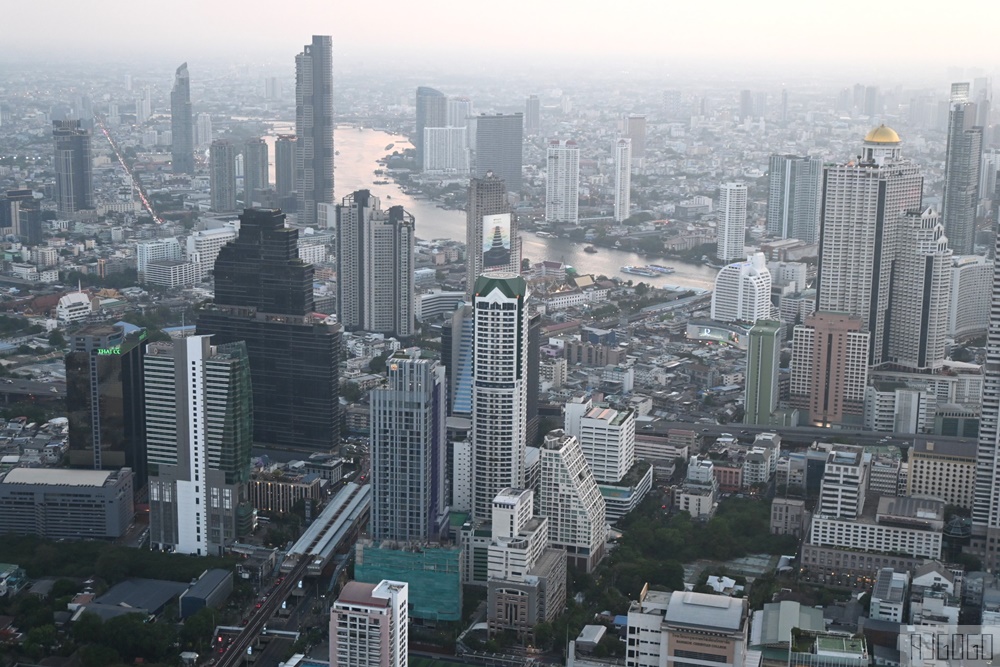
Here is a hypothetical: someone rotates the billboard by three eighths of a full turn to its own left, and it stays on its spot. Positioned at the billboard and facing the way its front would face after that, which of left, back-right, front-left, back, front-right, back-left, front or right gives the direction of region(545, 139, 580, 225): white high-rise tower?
front-left

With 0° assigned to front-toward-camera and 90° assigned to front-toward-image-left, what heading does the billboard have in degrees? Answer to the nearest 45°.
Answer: approximately 0°

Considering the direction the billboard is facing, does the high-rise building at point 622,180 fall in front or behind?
behind

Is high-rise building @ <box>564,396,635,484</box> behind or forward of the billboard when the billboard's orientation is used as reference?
forward

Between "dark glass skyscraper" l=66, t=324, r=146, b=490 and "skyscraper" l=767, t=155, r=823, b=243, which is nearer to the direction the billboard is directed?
the dark glass skyscraper

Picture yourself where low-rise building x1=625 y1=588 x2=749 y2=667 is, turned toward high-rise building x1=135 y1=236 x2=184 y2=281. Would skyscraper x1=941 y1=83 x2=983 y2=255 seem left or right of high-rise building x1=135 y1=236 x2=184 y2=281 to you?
right

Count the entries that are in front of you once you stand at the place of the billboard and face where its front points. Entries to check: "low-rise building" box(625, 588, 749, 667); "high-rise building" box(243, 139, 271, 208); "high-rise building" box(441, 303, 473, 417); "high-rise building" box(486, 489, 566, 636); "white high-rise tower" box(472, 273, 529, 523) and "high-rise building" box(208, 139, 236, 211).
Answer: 4

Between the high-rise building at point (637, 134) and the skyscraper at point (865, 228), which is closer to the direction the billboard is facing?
the skyscraper

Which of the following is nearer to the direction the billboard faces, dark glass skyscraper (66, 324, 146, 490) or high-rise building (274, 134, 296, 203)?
the dark glass skyscraper

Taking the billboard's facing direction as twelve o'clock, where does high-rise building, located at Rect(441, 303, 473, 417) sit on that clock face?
The high-rise building is roughly at 12 o'clock from the billboard.

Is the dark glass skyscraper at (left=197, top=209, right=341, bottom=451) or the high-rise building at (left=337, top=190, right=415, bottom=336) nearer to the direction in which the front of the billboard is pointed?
the dark glass skyscraper

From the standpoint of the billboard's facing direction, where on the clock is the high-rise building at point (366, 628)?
The high-rise building is roughly at 12 o'clock from the billboard.

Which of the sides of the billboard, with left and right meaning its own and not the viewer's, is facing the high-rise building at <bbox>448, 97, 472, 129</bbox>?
back

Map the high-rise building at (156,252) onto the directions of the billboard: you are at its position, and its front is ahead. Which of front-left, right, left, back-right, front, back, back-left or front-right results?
back-right
